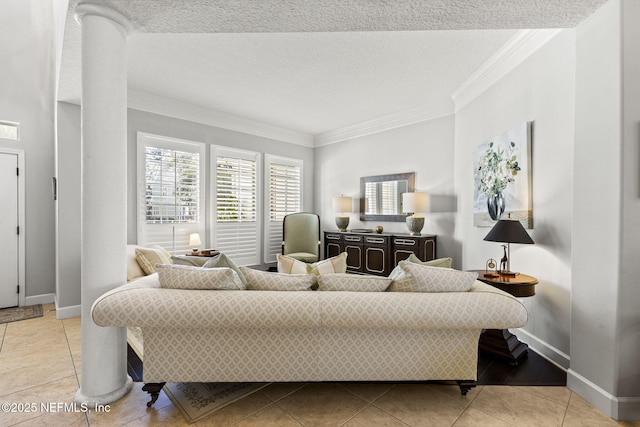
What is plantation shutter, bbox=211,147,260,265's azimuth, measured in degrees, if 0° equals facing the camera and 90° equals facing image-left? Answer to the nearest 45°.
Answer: approximately 315°

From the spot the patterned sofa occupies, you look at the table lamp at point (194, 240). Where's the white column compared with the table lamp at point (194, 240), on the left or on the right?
left

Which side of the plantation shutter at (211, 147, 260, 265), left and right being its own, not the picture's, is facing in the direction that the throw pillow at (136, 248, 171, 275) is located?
right

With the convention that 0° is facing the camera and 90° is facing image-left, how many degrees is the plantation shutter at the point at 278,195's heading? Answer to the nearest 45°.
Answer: approximately 315°

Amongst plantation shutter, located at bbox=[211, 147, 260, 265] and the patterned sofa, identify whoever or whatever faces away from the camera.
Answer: the patterned sofa

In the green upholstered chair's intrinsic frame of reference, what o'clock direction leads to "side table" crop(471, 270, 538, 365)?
The side table is roughly at 11 o'clock from the green upholstered chair.

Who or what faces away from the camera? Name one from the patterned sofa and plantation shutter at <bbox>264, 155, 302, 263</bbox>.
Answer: the patterned sofa

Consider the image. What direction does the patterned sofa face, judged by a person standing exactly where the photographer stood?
facing away from the viewer

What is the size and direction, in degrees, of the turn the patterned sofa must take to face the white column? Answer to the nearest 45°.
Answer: approximately 90° to its left

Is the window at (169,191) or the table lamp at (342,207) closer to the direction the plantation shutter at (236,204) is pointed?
the table lamp

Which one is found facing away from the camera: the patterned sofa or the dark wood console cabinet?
the patterned sofa

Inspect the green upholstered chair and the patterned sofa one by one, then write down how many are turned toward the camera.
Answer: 1
